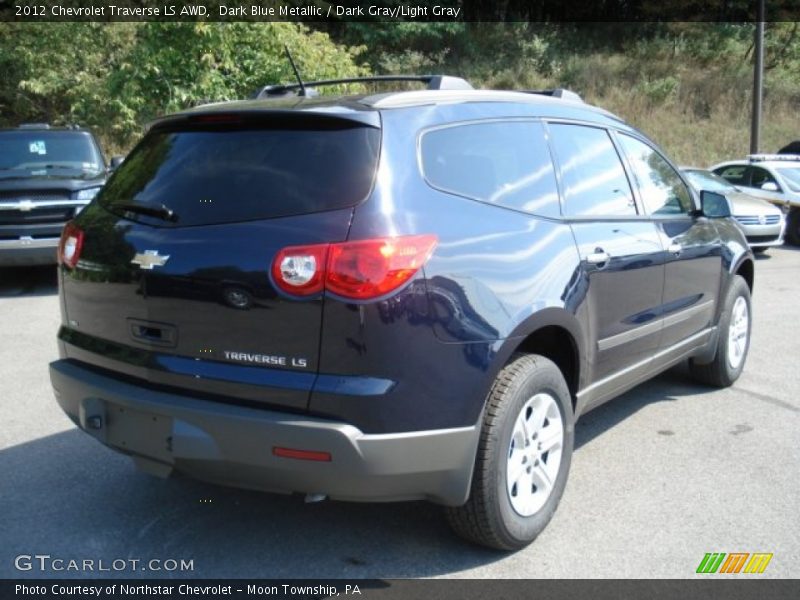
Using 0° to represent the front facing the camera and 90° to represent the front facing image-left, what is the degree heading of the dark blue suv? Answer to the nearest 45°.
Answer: approximately 225°

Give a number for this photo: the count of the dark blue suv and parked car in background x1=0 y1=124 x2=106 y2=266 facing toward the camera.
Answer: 1

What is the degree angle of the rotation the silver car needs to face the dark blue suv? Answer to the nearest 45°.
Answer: approximately 45° to its right

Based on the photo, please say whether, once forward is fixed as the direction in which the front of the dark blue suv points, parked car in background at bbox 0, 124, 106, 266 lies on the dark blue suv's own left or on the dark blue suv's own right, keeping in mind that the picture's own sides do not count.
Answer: on the dark blue suv's own left

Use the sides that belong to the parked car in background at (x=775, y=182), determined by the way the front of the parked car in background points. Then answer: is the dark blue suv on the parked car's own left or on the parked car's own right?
on the parked car's own right
